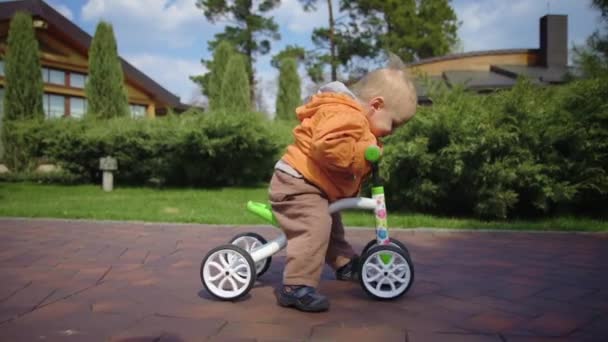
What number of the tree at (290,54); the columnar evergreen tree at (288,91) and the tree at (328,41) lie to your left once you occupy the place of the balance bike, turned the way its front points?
3

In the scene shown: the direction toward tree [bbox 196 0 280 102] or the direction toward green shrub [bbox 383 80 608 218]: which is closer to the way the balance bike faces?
the green shrub

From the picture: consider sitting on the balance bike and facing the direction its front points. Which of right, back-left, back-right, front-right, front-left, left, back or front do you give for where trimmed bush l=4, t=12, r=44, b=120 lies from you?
back-left

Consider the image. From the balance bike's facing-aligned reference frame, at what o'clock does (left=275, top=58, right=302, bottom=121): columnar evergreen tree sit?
The columnar evergreen tree is roughly at 9 o'clock from the balance bike.

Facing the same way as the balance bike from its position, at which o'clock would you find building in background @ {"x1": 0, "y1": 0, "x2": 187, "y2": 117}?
The building in background is roughly at 8 o'clock from the balance bike.

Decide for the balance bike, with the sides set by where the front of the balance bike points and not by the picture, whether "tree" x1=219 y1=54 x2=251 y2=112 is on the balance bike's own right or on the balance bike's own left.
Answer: on the balance bike's own left

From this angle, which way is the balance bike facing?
to the viewer's right

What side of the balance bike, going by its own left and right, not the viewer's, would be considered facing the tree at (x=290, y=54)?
left

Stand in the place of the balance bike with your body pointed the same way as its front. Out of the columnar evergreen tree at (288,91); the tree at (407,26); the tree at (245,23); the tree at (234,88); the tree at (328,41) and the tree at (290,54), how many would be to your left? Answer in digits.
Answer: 6

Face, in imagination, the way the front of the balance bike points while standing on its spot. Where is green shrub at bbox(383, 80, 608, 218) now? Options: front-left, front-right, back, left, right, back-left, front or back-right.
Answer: front-left

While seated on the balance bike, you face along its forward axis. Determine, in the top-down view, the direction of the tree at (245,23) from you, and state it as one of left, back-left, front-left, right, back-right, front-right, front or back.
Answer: left

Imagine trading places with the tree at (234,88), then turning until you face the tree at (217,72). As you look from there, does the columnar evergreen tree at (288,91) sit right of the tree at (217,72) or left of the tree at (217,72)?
right

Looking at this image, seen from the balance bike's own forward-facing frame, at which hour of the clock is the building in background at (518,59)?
The building in background is roughly at 10 o'clock from the balance bike.

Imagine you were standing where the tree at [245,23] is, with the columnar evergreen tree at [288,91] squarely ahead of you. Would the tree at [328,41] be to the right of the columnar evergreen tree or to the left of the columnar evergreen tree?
left

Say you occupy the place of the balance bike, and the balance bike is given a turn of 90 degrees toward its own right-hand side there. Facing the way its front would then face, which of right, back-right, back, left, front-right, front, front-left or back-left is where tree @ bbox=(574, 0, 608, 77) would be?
back-left
